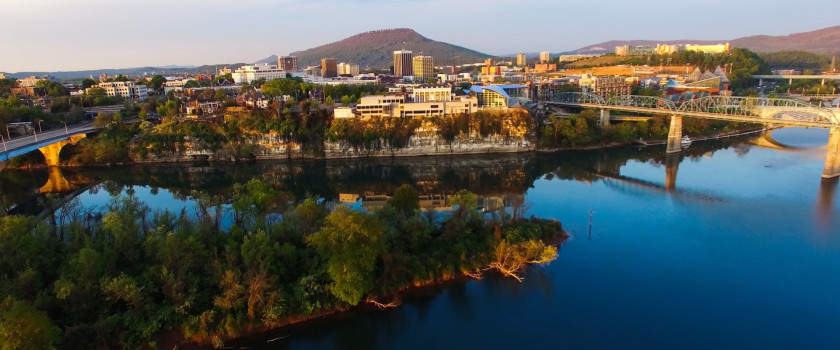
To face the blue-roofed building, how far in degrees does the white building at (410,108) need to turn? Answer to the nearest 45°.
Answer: approximately 135° to its left

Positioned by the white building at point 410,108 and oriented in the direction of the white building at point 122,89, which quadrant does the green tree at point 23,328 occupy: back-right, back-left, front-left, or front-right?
back-left

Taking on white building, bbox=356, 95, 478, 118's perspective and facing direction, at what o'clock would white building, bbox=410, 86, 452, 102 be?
white building, bbox=410, 86, 452, 102 is roughly at 7 o'clock from white building, bbox=356, 95, 478, 118.

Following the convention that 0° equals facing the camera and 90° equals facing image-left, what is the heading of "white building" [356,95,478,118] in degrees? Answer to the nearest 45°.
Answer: approximately 0°

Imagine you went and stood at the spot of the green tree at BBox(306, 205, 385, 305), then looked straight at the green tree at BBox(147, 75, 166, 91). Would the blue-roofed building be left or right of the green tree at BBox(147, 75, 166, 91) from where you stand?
right

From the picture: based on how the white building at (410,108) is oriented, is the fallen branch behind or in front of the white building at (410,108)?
in front

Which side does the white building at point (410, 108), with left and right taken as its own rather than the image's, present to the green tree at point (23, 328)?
front

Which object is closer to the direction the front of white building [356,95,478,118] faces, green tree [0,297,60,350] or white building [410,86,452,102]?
the green tree

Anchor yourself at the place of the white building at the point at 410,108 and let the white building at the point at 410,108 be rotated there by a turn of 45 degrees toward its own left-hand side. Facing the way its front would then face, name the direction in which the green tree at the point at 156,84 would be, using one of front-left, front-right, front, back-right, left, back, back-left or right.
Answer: back

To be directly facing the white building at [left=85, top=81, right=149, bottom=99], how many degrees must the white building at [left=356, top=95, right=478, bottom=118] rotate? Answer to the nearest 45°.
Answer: approximately 135° to its right

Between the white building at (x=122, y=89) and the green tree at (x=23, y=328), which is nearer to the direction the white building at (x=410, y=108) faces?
the green tree

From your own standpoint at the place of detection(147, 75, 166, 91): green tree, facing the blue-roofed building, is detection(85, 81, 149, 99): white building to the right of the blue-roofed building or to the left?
right
